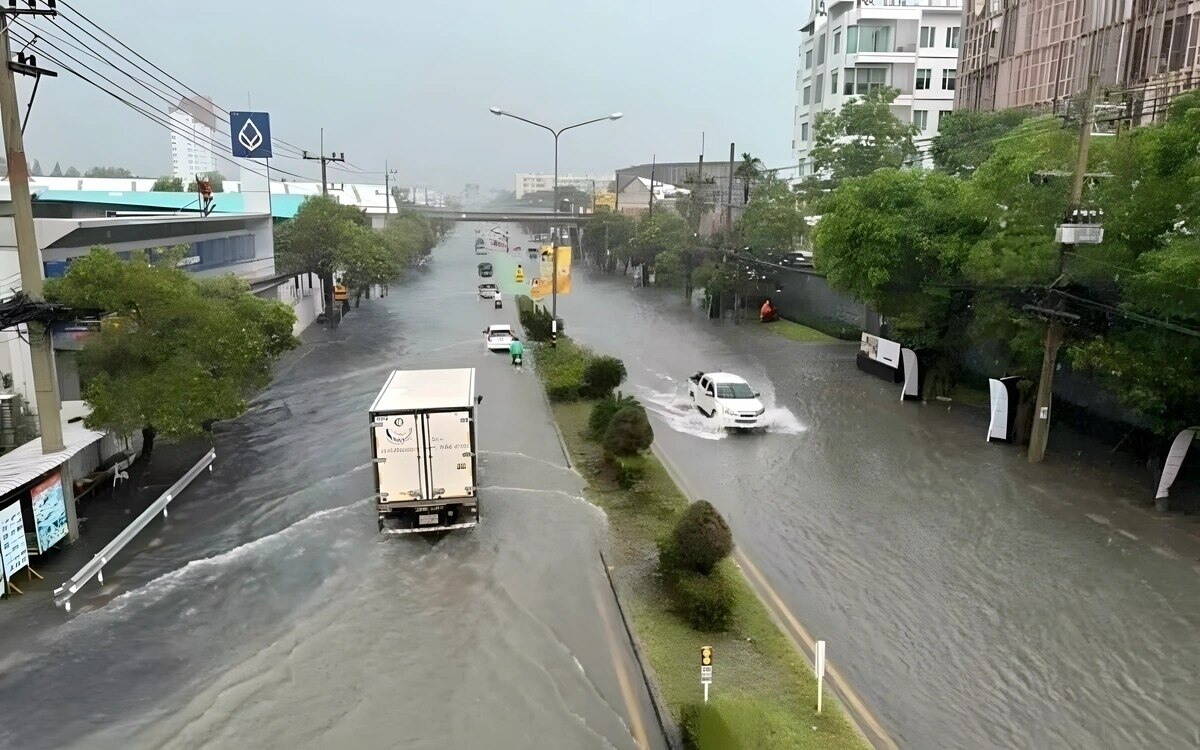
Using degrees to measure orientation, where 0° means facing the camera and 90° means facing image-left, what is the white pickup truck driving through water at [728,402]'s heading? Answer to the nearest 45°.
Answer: approximately 315°

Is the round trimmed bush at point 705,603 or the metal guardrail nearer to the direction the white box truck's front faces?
the metal guardrail

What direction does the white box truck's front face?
away from the camera

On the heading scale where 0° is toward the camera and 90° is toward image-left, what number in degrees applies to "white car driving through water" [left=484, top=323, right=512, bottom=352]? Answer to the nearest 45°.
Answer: approximately 180°

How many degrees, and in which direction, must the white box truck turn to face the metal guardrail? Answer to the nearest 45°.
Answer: approximately 90° to its left

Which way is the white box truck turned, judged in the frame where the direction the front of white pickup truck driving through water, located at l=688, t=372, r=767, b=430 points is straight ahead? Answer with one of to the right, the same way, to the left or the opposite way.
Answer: the opposite way

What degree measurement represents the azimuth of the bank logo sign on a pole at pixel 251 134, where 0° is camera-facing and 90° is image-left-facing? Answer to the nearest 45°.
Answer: approximately 0°
